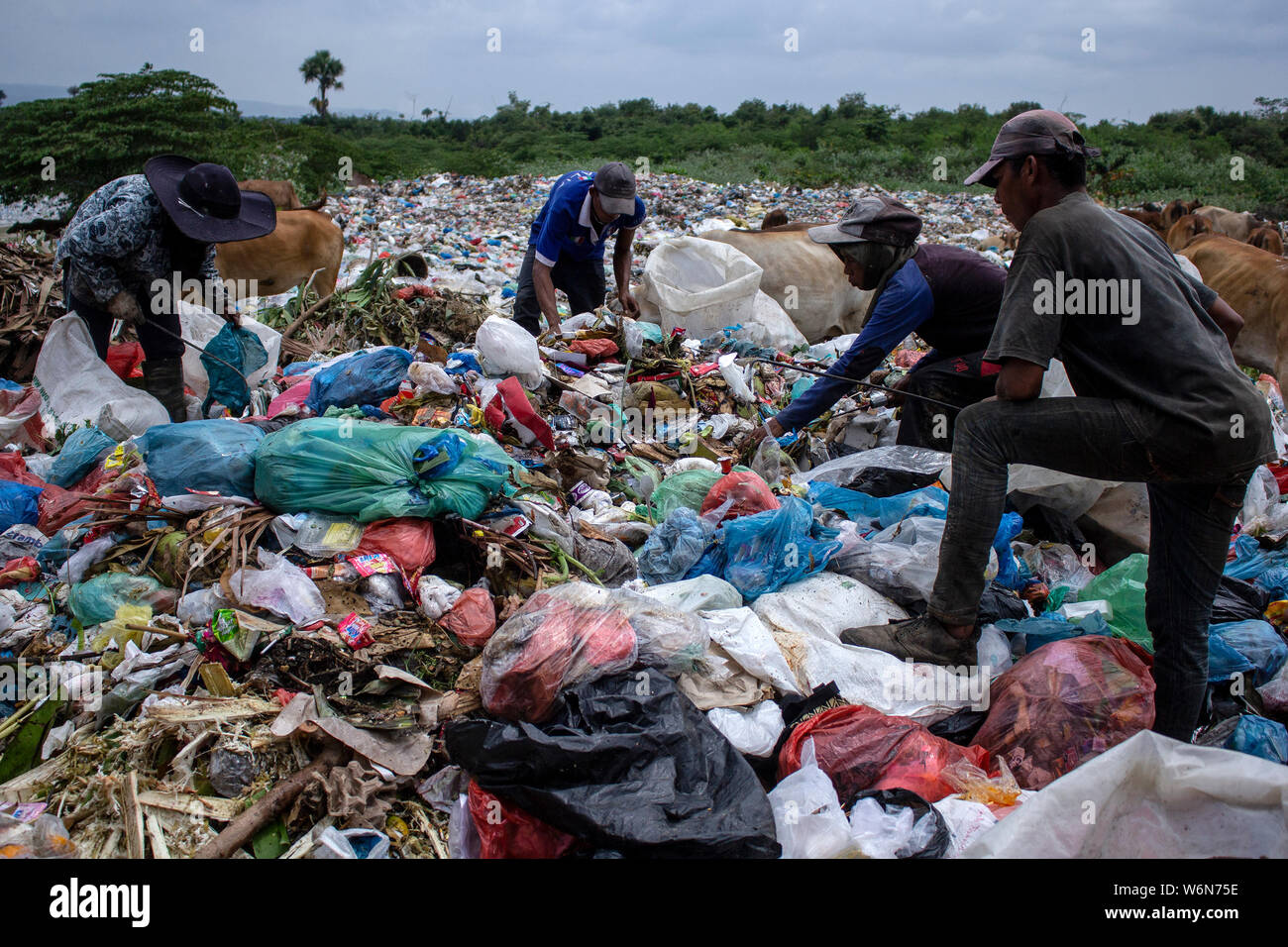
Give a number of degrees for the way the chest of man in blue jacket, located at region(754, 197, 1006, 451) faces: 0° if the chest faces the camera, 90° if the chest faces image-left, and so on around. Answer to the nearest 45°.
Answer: approximately 90°

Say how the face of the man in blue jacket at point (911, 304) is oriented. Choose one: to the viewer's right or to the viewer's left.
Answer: to the viewer's left

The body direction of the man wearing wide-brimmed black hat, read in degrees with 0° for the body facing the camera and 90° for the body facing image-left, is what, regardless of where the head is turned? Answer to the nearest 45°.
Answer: approximately 315°

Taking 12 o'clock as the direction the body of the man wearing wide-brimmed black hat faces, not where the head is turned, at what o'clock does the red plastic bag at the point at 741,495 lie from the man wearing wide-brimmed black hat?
The red plastic bag is roughly at 12 o'clock from the man wearing wide-brimmed black hat.

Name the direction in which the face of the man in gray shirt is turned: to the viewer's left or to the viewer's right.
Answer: to the viewer's left

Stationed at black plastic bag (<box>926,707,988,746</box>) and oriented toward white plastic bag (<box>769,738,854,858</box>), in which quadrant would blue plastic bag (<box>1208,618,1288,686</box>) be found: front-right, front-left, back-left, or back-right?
back-left

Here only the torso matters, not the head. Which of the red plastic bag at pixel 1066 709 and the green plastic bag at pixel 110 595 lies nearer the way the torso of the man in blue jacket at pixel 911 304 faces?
the green plastic bag

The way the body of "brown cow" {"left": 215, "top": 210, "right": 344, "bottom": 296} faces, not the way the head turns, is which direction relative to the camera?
to the viewer's left

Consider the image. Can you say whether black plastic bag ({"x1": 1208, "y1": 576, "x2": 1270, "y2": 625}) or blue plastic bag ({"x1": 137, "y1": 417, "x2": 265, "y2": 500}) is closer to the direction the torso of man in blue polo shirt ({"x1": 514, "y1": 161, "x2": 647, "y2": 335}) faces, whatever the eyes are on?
the black plastic bag

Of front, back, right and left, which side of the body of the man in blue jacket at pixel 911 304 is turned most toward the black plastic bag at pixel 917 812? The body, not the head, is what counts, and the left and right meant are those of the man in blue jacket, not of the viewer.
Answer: left
